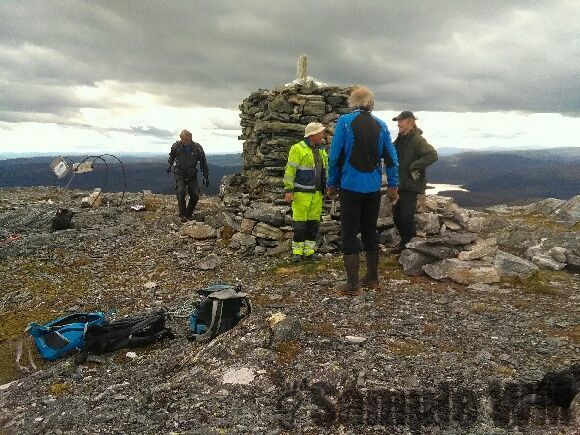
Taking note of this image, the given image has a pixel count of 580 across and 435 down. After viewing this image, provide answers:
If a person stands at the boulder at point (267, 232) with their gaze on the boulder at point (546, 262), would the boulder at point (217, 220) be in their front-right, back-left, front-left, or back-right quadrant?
back-left

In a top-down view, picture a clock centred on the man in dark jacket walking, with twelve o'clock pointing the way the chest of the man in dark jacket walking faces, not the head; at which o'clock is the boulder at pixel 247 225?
The boulder is roughly at 11 o'clock from the man in dark jacket walking.

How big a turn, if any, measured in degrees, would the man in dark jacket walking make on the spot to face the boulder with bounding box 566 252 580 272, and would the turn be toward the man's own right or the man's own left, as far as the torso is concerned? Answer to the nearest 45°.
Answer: approximately 45° to the man's own left

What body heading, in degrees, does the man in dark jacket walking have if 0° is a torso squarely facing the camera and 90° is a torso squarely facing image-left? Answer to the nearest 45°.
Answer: approximately 0°

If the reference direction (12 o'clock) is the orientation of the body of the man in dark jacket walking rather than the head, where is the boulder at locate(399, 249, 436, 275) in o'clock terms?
The boulder is roughly at 11 o'clock from the man in dark jacket walking.

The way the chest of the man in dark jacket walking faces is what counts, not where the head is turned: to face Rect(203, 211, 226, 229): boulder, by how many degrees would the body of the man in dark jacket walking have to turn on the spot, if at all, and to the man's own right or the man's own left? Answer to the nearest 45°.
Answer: approximately 45° to the man's own left

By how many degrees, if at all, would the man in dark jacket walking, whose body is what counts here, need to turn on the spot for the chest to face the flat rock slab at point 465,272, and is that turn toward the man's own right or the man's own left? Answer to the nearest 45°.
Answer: approximately 45° to the man's own left

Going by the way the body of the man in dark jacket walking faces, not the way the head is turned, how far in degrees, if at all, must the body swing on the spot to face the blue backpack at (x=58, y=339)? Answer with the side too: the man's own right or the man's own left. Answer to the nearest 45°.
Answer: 0° — they already face it

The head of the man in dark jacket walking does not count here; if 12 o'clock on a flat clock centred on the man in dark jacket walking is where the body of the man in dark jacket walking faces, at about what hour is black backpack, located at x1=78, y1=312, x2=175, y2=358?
The black backpack is roughly at 12 o'clock from the man in dark jacket walking.

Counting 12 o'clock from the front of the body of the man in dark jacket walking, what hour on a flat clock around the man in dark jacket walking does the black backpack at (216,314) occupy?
The black backpack is roughly at 12 o'clock from the man in dark jacket walking.

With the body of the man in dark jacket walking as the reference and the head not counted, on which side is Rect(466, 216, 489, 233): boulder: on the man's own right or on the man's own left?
on the man's own left
